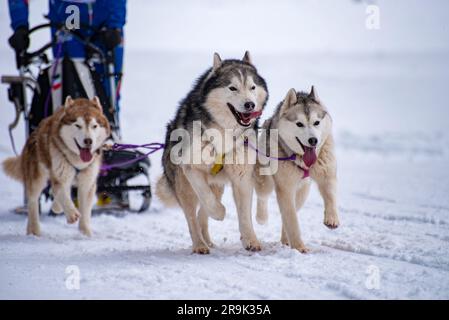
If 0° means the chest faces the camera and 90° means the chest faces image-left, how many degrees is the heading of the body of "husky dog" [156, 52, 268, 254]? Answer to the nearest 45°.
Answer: approximately 315°

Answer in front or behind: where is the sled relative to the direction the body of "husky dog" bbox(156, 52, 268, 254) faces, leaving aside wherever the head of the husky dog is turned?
behind

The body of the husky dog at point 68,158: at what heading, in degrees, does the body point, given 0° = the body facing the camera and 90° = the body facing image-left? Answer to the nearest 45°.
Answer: approximately 315°

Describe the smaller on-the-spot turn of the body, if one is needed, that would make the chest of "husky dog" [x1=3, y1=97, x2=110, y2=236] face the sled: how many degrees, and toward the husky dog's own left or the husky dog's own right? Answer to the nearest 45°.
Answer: approximately 135° to the husky dog's own left
